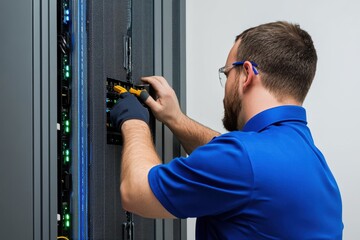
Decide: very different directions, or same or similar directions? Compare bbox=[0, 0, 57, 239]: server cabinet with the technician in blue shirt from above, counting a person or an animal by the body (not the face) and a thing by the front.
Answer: very different directions

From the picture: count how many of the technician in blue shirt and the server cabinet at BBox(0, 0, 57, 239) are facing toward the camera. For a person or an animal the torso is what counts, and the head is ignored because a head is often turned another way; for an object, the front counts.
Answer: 1

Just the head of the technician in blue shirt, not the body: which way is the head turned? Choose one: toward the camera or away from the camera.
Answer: away from the camera

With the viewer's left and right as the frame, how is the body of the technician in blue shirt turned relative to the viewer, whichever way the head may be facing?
facing away from the viewer and to the left of the viewer

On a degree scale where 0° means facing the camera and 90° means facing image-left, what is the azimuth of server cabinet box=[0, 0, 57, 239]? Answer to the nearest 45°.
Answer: approximately 0°
